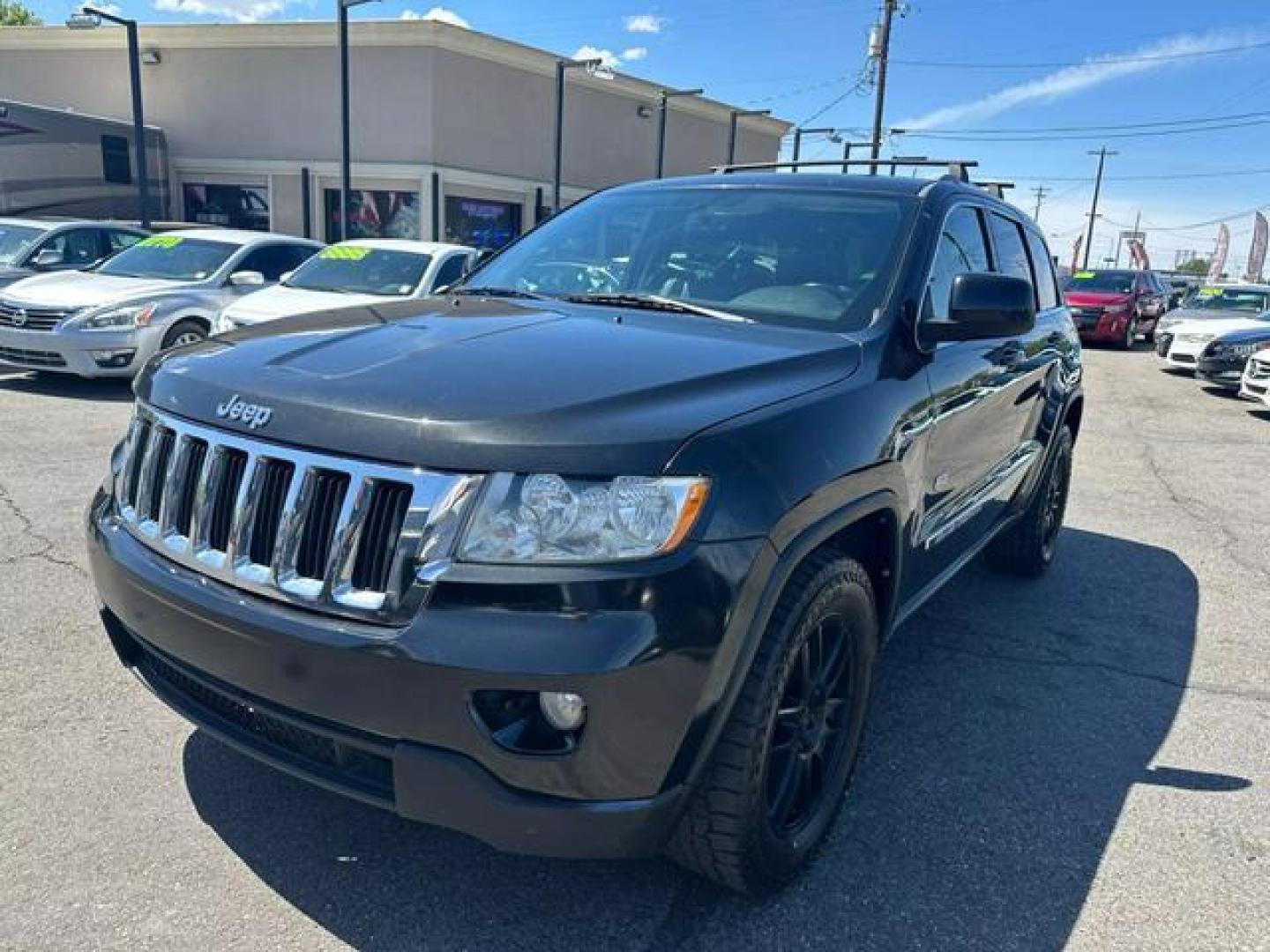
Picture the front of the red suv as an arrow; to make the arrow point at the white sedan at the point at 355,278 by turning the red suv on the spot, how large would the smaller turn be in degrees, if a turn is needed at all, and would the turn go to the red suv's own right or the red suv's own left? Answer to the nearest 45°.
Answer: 0° — it already faces it

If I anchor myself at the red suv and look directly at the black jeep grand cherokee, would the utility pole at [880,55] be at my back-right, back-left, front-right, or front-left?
back-right

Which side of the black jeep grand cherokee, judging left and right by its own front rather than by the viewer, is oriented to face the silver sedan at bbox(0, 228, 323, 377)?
right

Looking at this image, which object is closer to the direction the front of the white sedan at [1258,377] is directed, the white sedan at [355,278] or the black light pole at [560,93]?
the white sedan

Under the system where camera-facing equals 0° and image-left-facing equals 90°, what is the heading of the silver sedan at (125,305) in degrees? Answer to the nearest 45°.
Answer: approximately 45°

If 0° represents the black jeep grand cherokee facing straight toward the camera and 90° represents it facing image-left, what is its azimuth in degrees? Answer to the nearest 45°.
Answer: approximately 45°

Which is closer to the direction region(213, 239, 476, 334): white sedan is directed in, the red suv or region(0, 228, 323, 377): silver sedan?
the silver sedan

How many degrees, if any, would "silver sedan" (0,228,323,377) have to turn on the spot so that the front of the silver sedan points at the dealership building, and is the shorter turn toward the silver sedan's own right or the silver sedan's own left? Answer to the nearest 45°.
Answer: approximately 135° to the silver sedan's own right

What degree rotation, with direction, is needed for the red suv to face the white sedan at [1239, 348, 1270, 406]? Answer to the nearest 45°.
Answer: approximately 45° to its left

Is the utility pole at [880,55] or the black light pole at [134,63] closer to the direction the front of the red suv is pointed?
the black light pole

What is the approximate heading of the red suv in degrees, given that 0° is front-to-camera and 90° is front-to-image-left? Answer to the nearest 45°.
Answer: approximately 45°

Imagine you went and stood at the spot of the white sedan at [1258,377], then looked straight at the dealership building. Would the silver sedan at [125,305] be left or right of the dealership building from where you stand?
left

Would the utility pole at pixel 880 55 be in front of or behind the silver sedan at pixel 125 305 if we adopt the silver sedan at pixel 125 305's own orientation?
behind

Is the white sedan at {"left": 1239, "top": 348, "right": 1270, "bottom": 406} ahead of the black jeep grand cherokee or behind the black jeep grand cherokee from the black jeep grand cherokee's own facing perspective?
behind
